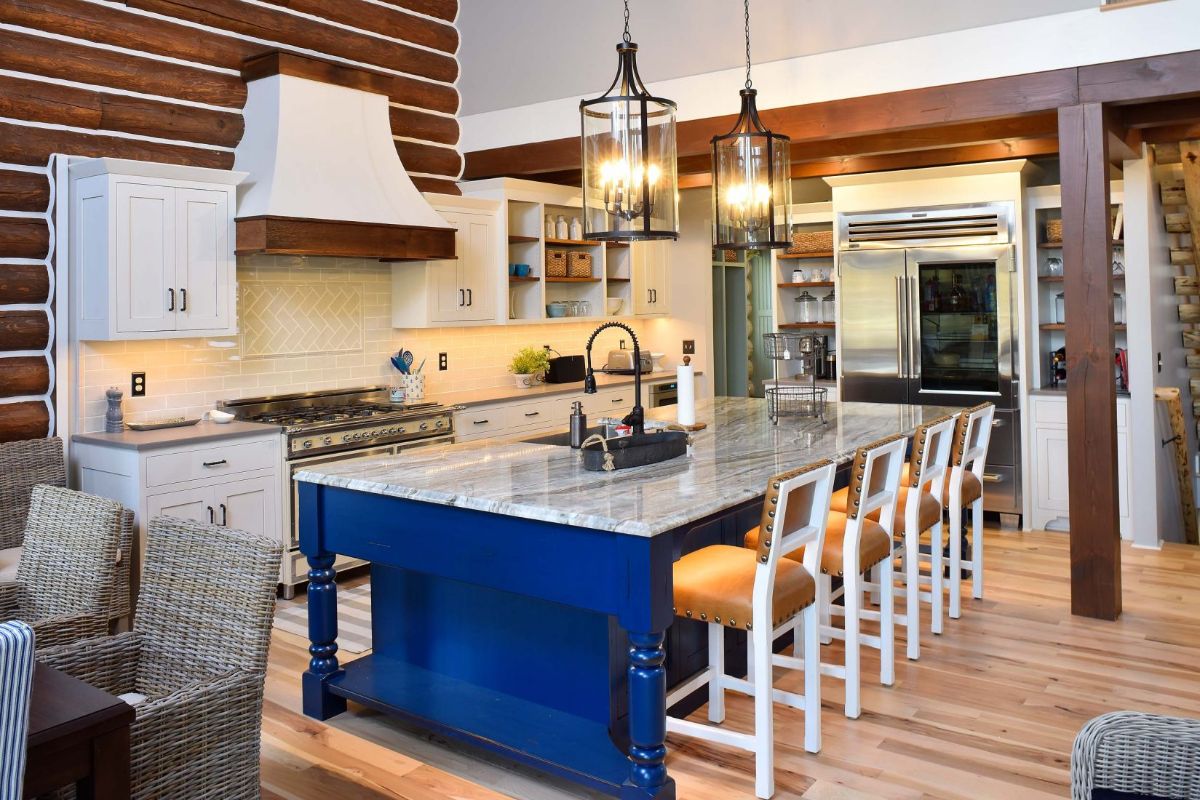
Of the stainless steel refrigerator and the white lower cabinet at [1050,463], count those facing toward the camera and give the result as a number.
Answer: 2

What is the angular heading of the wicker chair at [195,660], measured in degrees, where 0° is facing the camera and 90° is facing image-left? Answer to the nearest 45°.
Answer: approximately 45°

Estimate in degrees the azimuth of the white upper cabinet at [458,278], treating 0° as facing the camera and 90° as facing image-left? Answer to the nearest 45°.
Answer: approximately 315°

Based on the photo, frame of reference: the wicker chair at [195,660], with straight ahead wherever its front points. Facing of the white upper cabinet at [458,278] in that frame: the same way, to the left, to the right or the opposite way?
to the left

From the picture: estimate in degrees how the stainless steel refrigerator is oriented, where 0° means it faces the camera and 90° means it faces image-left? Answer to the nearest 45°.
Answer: approximately 0°

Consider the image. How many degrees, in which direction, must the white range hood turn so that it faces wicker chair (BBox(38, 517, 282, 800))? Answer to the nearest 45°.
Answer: approximately 45° to its right

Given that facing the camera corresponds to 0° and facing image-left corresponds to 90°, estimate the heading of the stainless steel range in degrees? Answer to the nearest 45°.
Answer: approximately 315°

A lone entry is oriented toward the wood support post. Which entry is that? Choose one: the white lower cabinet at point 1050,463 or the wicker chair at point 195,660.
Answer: the white lower cabinet
